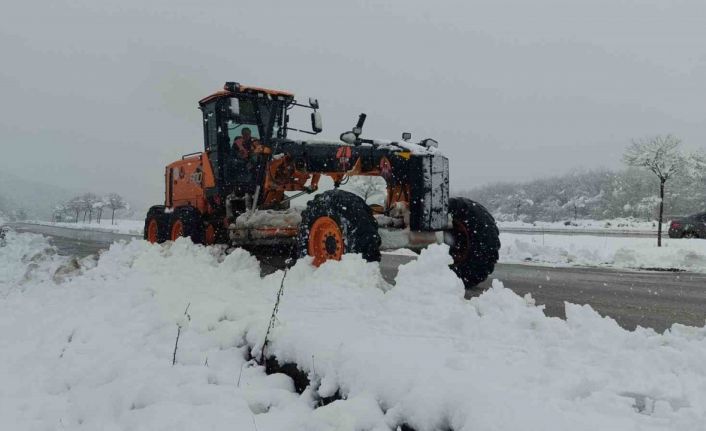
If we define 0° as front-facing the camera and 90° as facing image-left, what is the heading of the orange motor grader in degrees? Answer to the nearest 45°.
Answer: approximately 315°

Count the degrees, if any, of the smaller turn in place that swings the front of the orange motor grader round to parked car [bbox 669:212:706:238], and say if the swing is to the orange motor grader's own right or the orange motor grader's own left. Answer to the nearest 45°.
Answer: approximately 90° to the orange motor grader's own left

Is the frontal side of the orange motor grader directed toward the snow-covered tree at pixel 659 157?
no
